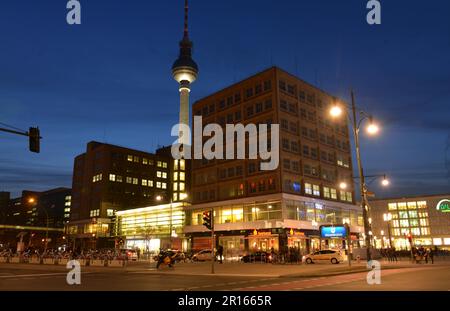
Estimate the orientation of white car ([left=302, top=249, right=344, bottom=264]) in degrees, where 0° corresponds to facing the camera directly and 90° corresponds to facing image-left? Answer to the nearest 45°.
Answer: approximately 90°

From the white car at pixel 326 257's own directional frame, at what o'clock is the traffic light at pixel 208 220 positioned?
The traffic light is roughly at 10 o'clock from the white car.
